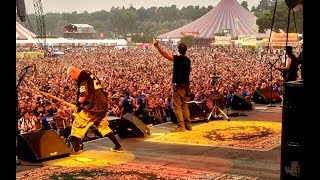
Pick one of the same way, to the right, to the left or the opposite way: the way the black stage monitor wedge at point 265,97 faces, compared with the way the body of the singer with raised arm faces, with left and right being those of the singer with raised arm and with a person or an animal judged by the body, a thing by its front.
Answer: the opposite way

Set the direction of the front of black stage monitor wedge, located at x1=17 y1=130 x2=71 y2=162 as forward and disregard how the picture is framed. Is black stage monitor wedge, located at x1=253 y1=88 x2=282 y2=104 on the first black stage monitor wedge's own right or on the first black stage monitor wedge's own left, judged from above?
on the first black stage monitor wedge's own left

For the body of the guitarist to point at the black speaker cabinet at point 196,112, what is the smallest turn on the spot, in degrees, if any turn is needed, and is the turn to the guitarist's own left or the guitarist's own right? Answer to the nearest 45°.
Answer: approximately 90° to the guitarist's own right

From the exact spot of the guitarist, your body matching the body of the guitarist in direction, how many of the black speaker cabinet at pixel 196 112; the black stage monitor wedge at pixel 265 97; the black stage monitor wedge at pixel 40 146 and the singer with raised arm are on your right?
3

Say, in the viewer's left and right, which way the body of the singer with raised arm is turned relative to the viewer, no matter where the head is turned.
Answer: facing away from the viewer and to the left of the viewer

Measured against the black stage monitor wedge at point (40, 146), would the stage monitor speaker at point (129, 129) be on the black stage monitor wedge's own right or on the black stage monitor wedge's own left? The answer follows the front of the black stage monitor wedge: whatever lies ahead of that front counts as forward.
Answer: on the black stage monitor wedge's own left

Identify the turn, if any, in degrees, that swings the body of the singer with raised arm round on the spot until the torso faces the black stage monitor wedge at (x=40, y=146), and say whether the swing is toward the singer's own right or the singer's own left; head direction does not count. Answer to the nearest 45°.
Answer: approximately 90° to the singer's own left

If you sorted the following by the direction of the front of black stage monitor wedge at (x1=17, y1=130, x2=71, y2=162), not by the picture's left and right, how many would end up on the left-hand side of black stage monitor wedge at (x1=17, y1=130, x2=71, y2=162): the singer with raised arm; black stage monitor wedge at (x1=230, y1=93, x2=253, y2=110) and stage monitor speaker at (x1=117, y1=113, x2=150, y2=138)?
3

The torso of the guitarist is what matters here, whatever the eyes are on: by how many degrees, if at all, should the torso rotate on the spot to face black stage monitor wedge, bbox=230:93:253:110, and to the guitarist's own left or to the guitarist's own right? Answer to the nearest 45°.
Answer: approximately 90° to the guitarist's own right

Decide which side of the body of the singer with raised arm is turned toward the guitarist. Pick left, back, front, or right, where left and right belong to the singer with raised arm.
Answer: left

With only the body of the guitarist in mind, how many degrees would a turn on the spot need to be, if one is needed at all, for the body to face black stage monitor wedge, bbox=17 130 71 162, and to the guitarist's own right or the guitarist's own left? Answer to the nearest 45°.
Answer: approximately 90° to the guitarist's own left

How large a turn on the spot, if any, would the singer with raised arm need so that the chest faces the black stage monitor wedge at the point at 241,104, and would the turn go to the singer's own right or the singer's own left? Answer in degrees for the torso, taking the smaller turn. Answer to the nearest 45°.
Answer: approximately 45° to the singer's own right

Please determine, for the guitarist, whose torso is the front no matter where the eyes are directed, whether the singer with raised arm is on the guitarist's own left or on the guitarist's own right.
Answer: on the guitarist's own right
